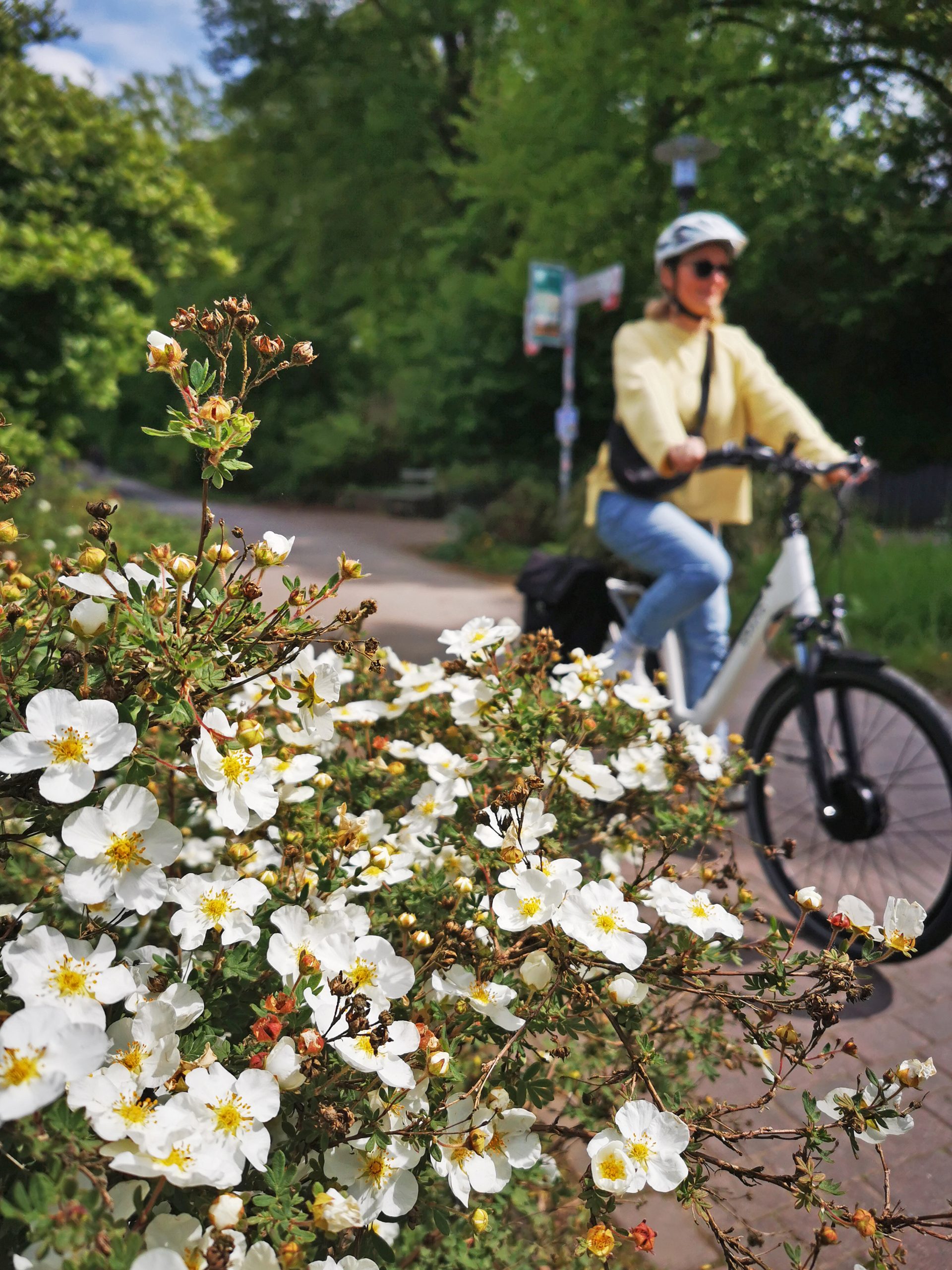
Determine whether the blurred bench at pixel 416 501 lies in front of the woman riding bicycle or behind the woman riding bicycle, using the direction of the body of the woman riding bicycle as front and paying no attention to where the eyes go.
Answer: behind

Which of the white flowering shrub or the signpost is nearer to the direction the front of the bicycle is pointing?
the white flowering shrub

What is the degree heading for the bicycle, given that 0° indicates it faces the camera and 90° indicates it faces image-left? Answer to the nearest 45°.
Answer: approximately 315°

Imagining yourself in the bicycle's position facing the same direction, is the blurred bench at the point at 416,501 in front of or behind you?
behind

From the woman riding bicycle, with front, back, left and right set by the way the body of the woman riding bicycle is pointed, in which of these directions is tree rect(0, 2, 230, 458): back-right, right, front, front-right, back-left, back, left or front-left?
back

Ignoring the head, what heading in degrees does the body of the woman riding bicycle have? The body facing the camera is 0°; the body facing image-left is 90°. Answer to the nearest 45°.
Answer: approximately 315°

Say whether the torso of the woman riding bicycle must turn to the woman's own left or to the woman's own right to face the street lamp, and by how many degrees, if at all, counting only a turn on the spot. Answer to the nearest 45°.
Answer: approximately 135° to the woman's own left
